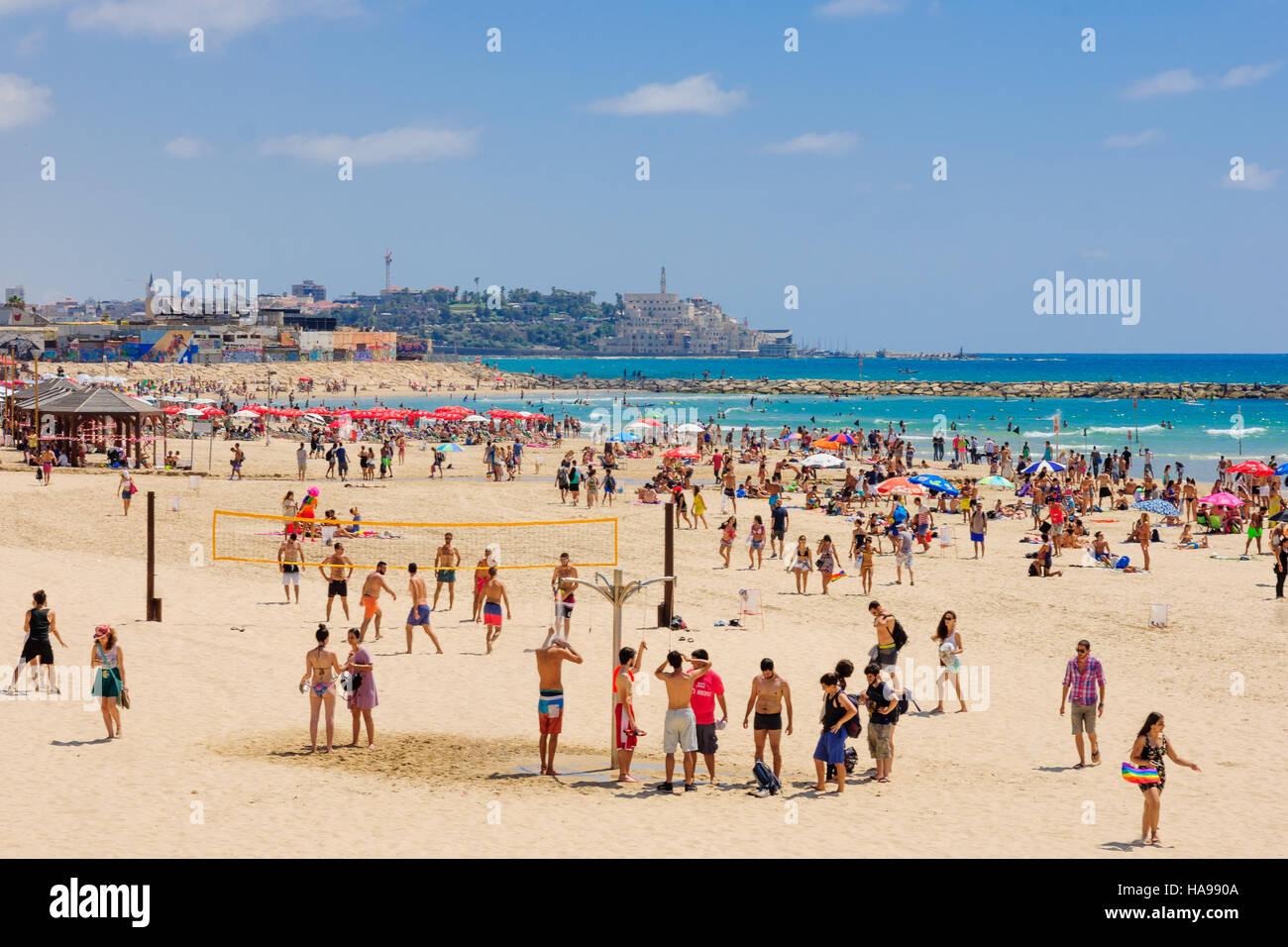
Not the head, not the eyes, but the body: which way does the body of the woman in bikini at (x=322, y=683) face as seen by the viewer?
away from the camera

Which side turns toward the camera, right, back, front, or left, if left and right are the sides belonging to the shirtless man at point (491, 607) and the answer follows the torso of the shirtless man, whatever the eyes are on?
back

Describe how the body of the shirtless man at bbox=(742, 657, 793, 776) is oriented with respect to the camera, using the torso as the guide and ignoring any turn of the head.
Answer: toward the camera

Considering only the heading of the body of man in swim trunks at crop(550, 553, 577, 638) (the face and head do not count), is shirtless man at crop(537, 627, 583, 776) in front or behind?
in front

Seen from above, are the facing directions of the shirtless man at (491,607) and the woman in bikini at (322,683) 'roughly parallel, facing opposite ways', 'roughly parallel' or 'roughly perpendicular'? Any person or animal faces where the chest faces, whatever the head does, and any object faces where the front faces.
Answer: roughly parallel

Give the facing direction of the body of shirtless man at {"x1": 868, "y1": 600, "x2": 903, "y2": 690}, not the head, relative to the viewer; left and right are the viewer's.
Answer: facing the viewer and to the left of the viewer

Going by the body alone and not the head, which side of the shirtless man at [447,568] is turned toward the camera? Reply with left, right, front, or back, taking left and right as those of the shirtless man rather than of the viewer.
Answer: front

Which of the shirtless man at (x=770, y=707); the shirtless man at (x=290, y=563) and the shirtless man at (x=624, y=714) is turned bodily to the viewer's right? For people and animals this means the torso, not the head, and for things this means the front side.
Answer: the shirtless man at (x=624, y=714)
